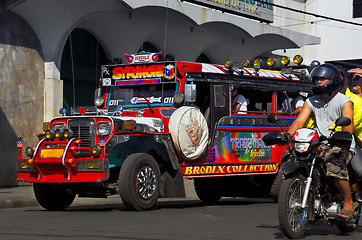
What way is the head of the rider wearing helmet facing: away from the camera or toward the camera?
toward the camera

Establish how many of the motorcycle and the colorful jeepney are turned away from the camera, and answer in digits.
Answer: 0

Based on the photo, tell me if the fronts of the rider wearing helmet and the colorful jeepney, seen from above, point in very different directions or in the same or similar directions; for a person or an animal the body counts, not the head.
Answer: same or similar directions

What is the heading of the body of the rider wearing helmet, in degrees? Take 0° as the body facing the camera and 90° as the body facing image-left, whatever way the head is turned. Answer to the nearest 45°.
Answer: approximately 45°

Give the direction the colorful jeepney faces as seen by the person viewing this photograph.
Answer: facing the viewer and to the left of the viewer

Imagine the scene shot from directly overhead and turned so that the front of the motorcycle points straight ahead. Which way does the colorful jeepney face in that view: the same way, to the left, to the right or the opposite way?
the same way

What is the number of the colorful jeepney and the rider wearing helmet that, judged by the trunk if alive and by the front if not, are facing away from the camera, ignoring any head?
0

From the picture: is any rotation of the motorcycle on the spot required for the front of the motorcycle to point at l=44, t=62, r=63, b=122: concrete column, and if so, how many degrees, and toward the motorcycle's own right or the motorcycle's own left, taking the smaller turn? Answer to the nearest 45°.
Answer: approximately 90° to the motorcycle's own right

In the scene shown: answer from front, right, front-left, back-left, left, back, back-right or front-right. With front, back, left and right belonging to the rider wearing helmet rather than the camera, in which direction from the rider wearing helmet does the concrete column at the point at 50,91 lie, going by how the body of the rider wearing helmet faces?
right
